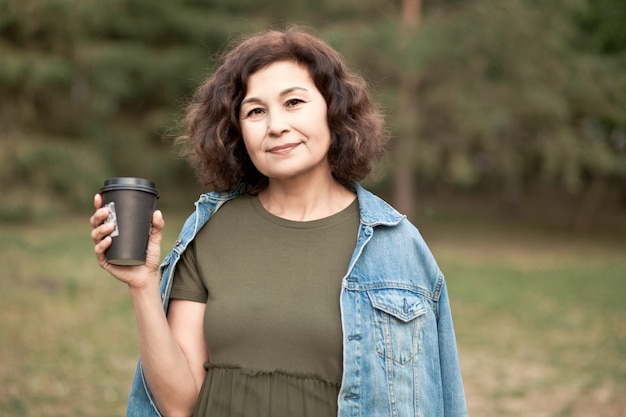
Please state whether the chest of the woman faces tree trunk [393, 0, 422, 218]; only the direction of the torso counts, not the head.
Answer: no

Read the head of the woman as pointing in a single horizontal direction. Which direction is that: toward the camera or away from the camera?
toward the camera

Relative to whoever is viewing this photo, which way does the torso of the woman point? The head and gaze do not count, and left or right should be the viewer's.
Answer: facing the viewer
